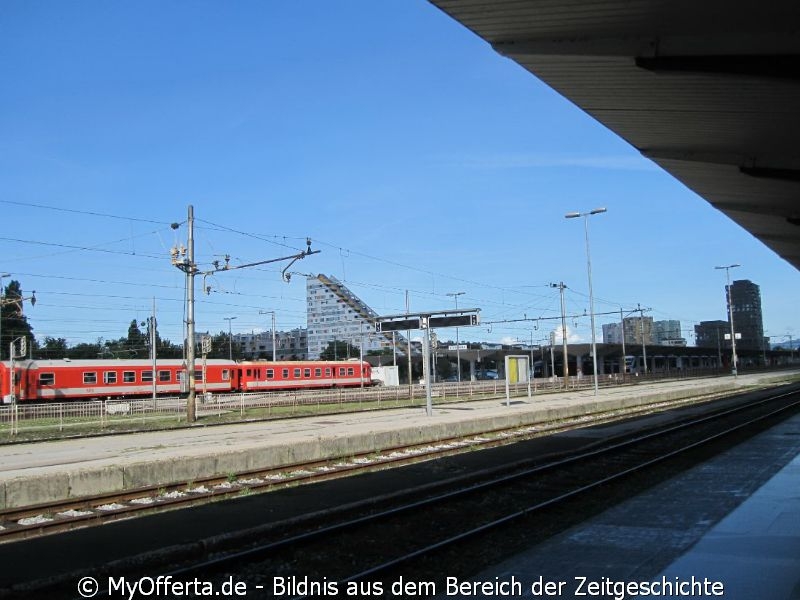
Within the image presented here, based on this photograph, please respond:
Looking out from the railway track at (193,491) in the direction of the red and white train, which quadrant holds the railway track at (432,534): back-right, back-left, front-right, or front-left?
back-right

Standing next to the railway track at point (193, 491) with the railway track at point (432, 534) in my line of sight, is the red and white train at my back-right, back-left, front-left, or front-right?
back-left
